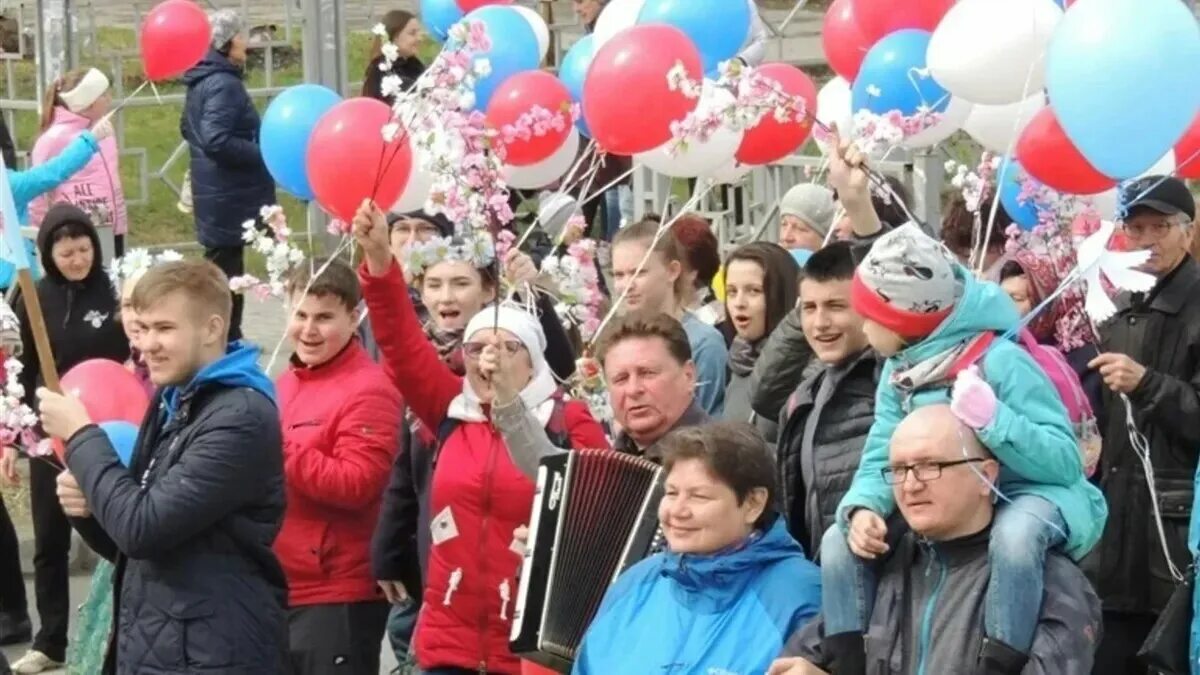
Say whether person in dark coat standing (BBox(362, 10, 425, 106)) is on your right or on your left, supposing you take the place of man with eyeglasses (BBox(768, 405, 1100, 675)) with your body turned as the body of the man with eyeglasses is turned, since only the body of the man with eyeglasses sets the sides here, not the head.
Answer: on your right

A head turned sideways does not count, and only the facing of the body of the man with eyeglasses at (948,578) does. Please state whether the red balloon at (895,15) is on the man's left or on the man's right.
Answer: on the man's right

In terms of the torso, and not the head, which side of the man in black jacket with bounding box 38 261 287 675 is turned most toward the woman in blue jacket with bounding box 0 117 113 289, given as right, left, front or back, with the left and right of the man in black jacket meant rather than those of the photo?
right

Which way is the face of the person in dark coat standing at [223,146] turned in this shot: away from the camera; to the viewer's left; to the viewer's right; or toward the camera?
to the viewer's right

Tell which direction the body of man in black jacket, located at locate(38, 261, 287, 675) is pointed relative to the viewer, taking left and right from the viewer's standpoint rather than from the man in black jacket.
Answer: facing to the left of the viewer

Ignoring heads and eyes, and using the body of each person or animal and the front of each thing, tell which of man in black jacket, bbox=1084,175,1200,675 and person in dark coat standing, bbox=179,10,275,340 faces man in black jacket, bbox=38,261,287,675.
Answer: man in black jacket, bbox=1084,175,1200,675

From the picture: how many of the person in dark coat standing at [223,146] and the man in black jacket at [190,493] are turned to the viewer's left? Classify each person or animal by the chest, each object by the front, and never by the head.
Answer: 1
